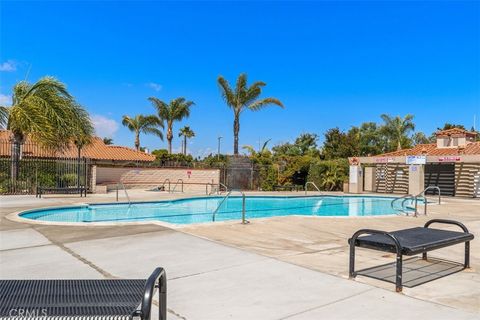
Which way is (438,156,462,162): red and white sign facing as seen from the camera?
toward the camera

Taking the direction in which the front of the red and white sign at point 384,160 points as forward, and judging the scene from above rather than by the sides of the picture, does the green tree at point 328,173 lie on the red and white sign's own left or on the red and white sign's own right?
on the red and white sign's own right

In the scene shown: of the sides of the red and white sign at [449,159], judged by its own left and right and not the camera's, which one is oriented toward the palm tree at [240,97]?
right

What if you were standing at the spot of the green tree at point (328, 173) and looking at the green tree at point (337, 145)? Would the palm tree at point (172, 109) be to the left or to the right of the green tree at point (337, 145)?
left

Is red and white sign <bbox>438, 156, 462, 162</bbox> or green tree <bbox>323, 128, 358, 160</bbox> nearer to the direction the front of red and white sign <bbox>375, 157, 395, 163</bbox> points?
the red and white sign

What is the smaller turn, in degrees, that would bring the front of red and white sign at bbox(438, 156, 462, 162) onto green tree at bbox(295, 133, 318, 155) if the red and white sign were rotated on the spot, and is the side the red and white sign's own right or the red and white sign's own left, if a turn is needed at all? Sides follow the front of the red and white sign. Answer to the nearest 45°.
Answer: approximately 135° to the red and white sign's own right

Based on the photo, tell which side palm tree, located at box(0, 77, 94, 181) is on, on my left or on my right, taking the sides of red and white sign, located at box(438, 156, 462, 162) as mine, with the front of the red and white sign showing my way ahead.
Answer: on my right

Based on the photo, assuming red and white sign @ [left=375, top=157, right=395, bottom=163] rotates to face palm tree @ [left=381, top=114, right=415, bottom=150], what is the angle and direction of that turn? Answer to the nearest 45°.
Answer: approximately 180°

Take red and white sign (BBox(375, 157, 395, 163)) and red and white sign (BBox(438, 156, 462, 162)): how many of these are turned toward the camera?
2
